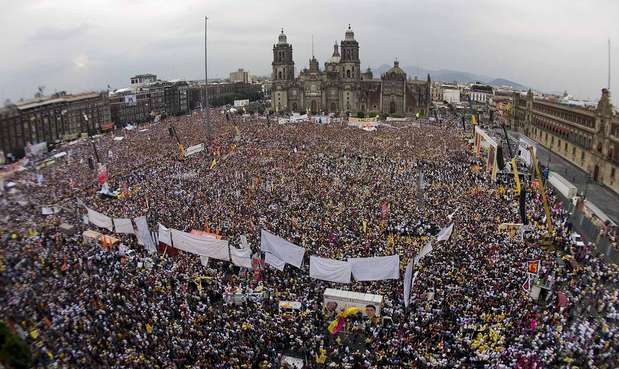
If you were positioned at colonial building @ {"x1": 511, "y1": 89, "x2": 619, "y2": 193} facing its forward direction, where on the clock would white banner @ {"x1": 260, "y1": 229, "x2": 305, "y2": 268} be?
The white banner is roughly at 11 o'clock from the colonial building.

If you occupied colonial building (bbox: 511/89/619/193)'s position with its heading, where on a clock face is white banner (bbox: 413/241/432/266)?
The white banner is roughly at 11 o'clock from the colonial building.

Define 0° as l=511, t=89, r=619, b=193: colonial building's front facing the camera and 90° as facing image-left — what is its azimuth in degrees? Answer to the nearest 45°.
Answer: approximately 45°

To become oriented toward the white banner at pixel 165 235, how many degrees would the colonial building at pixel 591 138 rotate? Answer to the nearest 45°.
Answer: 0° — it already faces it

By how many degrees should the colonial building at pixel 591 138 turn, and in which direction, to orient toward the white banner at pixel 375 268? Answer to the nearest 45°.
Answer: approximately 45° to its left

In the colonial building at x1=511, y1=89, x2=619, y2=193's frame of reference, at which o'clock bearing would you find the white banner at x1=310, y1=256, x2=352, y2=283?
The white banner is roughly at 11 o'clock from the colonial building.

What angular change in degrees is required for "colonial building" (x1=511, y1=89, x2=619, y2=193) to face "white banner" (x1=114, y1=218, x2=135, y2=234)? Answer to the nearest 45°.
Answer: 0° — it already faces it
